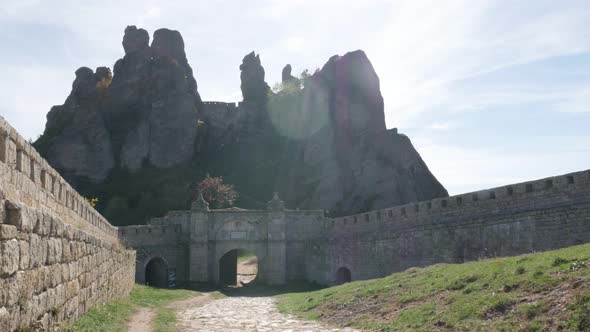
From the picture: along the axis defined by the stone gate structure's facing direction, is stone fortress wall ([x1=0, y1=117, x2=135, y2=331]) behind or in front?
in front

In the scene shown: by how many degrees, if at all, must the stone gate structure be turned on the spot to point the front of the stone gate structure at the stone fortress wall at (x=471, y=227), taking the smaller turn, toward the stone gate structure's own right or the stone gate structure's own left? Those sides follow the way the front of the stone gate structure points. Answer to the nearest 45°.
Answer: approximately 45° to the stone gate structure's own left

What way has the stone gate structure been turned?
toward the camera

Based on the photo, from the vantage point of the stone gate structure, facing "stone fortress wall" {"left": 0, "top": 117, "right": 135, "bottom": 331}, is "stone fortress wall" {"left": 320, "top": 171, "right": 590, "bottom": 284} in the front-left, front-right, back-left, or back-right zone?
front-left
